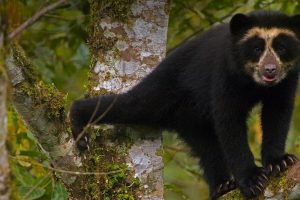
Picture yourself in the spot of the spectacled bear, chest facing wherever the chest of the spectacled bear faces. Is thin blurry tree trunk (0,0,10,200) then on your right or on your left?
on your right

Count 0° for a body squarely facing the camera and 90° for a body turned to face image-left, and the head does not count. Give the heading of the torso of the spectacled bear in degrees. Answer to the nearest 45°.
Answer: approximately 315°

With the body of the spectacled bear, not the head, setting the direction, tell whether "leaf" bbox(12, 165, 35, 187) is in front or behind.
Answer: behind
